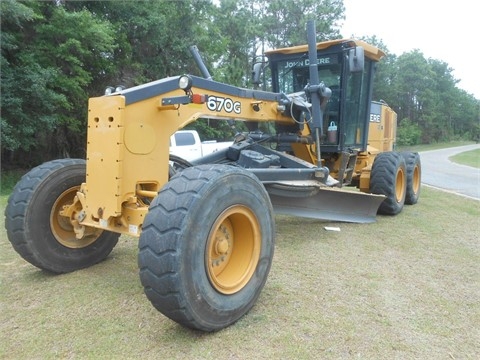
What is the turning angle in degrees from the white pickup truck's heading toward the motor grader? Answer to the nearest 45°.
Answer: approximately 90° to its left

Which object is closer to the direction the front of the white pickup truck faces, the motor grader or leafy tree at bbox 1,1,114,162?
the leafy tree

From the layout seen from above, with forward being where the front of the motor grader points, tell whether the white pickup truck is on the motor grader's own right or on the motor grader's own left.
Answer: on the motor grader's own right

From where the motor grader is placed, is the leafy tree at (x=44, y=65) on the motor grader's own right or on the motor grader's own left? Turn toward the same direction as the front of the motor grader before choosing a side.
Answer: on the motor grader's own right

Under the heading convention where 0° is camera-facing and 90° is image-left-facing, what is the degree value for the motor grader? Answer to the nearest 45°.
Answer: approximately 45°

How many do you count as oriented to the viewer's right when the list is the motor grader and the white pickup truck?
0

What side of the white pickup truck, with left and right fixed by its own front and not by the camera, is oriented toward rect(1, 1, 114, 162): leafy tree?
front

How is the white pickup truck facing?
to the viewer's left
